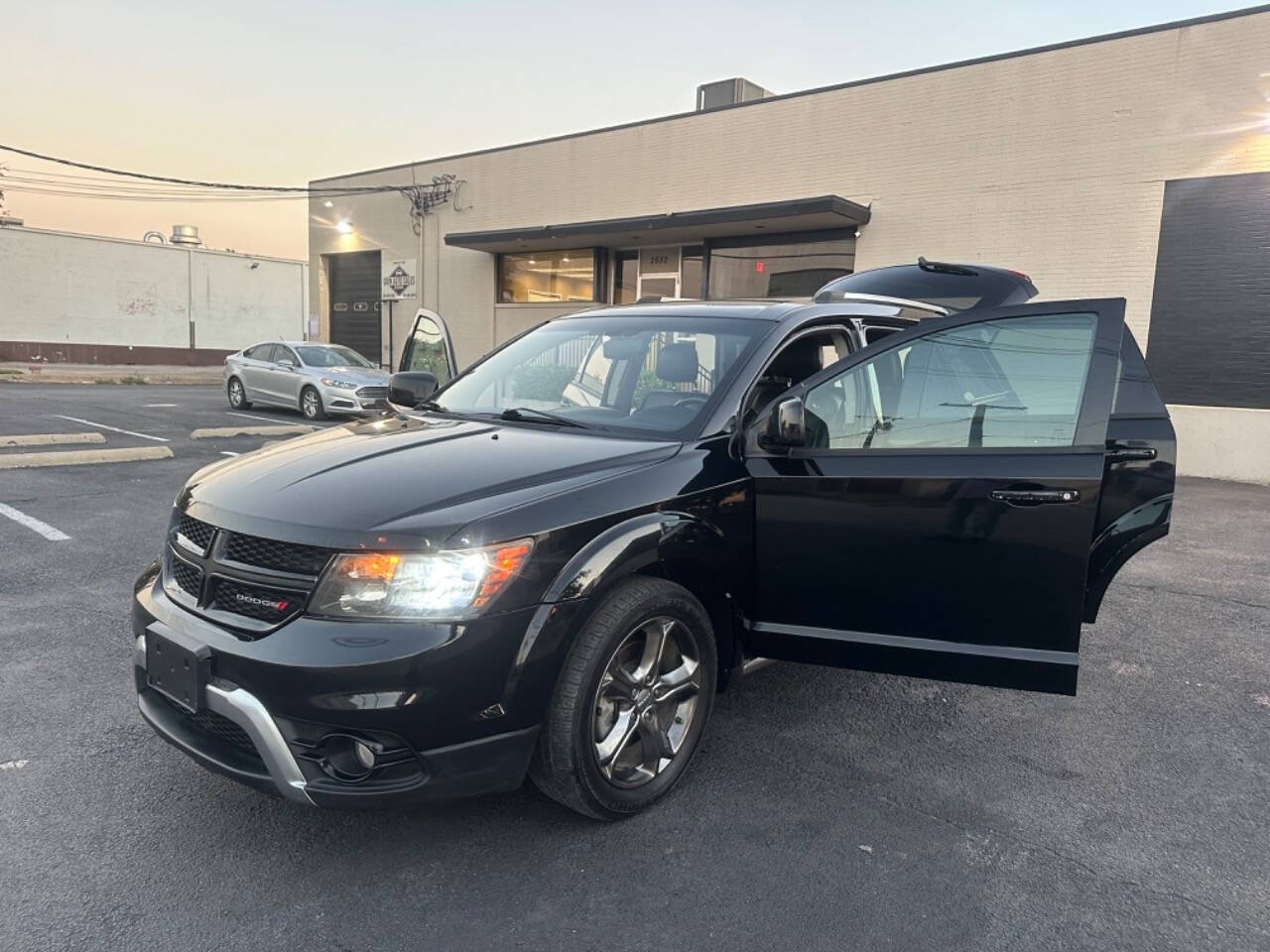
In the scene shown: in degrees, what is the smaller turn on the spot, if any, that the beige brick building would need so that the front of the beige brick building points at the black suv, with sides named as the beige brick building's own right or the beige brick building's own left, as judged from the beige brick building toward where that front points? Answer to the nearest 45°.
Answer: approximately 45° to the beige brick building's own left

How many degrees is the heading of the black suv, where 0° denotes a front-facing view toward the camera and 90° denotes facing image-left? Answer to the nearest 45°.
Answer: approximately 45°

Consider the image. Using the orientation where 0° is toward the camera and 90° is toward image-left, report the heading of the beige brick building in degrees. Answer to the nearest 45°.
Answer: approximately 45°

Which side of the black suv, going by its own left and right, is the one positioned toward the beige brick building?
back
